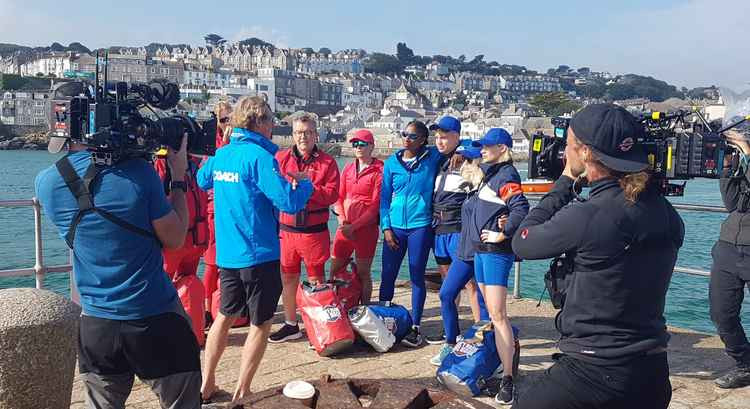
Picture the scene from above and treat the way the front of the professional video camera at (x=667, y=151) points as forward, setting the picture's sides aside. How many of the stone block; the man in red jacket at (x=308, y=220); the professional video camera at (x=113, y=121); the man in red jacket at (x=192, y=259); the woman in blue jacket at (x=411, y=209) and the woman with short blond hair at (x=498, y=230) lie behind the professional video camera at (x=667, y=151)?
0

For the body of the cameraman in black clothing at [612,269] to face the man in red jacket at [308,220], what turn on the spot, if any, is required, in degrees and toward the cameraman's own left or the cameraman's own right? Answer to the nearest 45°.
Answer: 0° — they already face them

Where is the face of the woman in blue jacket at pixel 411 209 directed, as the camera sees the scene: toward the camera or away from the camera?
toward the camera

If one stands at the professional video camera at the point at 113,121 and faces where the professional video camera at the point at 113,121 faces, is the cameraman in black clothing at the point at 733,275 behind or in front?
in front

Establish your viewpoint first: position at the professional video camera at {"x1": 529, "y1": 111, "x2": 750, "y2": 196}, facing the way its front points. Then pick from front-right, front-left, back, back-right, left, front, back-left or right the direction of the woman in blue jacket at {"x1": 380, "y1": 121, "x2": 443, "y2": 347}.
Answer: front-right

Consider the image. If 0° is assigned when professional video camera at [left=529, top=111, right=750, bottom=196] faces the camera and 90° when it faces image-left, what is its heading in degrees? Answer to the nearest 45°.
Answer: approximately 90°

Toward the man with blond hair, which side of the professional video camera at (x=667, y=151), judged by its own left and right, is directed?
front

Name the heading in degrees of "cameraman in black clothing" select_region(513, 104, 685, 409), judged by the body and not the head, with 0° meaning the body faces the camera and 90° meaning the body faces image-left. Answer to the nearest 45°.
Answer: approximately 135°

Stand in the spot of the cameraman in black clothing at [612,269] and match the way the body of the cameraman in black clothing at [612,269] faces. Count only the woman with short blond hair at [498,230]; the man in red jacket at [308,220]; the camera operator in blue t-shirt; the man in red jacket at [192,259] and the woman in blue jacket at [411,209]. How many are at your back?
0

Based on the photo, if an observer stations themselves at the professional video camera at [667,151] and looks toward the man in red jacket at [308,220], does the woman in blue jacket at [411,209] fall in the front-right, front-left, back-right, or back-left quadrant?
front-right

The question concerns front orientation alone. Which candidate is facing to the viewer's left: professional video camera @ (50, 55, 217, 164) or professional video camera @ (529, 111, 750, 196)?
professional video camera @ (529, 111, 750, 196)
